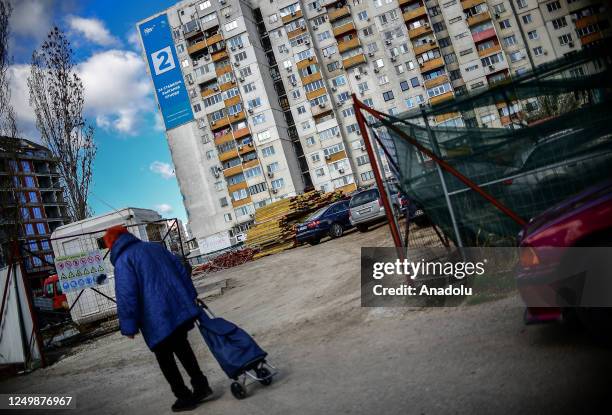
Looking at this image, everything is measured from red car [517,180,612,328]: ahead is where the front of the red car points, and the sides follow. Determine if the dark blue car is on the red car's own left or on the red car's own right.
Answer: on the red car's own right

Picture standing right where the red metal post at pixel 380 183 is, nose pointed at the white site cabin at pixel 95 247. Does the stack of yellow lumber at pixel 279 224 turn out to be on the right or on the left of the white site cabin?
right

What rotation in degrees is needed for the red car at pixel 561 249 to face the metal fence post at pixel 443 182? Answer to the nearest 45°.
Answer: approximately 45° to its right

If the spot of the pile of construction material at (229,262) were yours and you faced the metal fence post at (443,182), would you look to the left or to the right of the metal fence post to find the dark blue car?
left

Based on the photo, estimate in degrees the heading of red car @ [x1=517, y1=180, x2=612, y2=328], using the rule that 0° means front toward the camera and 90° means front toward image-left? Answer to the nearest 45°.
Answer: approximately 90°

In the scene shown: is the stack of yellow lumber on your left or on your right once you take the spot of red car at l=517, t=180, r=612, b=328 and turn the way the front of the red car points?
on your right
